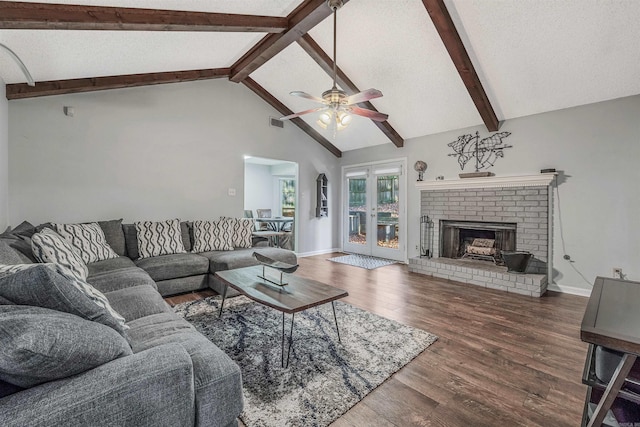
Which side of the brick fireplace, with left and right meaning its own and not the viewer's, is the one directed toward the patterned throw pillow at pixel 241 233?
front

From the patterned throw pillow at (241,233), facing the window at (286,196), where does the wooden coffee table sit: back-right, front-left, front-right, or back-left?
back-right

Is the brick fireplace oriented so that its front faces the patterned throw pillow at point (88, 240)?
yes

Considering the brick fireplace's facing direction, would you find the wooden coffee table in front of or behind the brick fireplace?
in front

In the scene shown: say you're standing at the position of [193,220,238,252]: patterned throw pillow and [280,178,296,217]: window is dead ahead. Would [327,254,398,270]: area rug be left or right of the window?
right

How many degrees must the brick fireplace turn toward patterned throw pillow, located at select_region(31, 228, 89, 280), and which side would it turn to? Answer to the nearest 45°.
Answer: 0° — it already faces it

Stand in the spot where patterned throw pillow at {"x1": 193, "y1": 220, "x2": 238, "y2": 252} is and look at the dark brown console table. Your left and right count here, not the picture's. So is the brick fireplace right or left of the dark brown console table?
left

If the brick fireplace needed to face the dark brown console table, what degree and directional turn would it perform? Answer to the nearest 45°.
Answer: approximately 45° to its left

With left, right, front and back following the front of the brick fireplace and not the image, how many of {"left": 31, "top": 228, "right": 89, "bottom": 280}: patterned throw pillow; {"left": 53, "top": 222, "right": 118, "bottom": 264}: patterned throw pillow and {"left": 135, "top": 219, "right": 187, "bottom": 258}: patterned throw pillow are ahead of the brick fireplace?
3

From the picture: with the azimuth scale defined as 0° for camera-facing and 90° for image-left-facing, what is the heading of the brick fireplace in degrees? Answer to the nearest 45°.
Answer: approximately 45°

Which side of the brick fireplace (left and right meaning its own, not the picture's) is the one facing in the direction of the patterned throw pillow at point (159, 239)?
front

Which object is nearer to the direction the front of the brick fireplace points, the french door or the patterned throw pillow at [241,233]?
the patterned throw pillow
